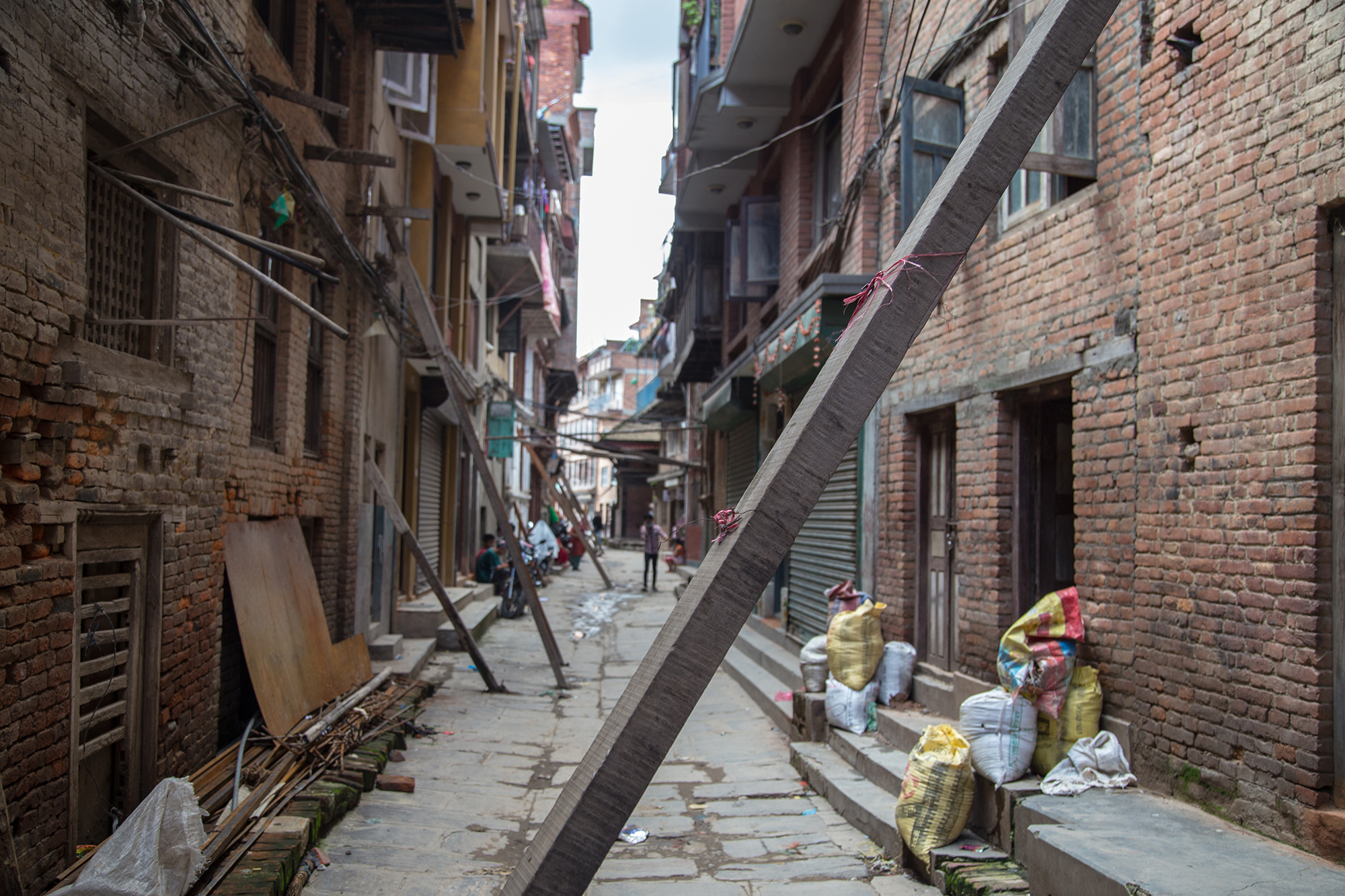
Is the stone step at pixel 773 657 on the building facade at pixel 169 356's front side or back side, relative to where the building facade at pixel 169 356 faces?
on the front side

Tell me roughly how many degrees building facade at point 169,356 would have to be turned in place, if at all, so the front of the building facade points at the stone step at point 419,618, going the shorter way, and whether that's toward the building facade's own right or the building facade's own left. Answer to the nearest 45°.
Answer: approximately 90° to the building facade's own left

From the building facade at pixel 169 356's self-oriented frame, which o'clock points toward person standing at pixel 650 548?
The person standing is roughly at 10 o'clock from the building facade.

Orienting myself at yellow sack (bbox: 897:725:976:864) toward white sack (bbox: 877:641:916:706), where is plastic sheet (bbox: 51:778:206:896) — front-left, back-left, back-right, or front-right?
back-left

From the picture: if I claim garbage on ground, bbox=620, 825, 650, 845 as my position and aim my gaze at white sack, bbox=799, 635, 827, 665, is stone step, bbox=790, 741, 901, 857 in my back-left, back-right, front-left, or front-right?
front-right

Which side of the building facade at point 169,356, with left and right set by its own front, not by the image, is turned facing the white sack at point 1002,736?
front

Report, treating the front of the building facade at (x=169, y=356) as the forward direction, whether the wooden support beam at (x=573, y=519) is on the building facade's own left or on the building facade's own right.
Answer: on the building facade's own left

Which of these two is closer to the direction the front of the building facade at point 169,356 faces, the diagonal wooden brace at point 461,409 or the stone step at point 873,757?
the stone step

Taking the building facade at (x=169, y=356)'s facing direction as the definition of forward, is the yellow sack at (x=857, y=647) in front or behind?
in front

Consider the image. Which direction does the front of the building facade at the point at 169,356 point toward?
to the viewer's right

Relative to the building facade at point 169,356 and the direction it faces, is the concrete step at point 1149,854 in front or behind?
in front

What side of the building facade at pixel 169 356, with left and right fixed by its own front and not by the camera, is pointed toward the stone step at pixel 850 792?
front
